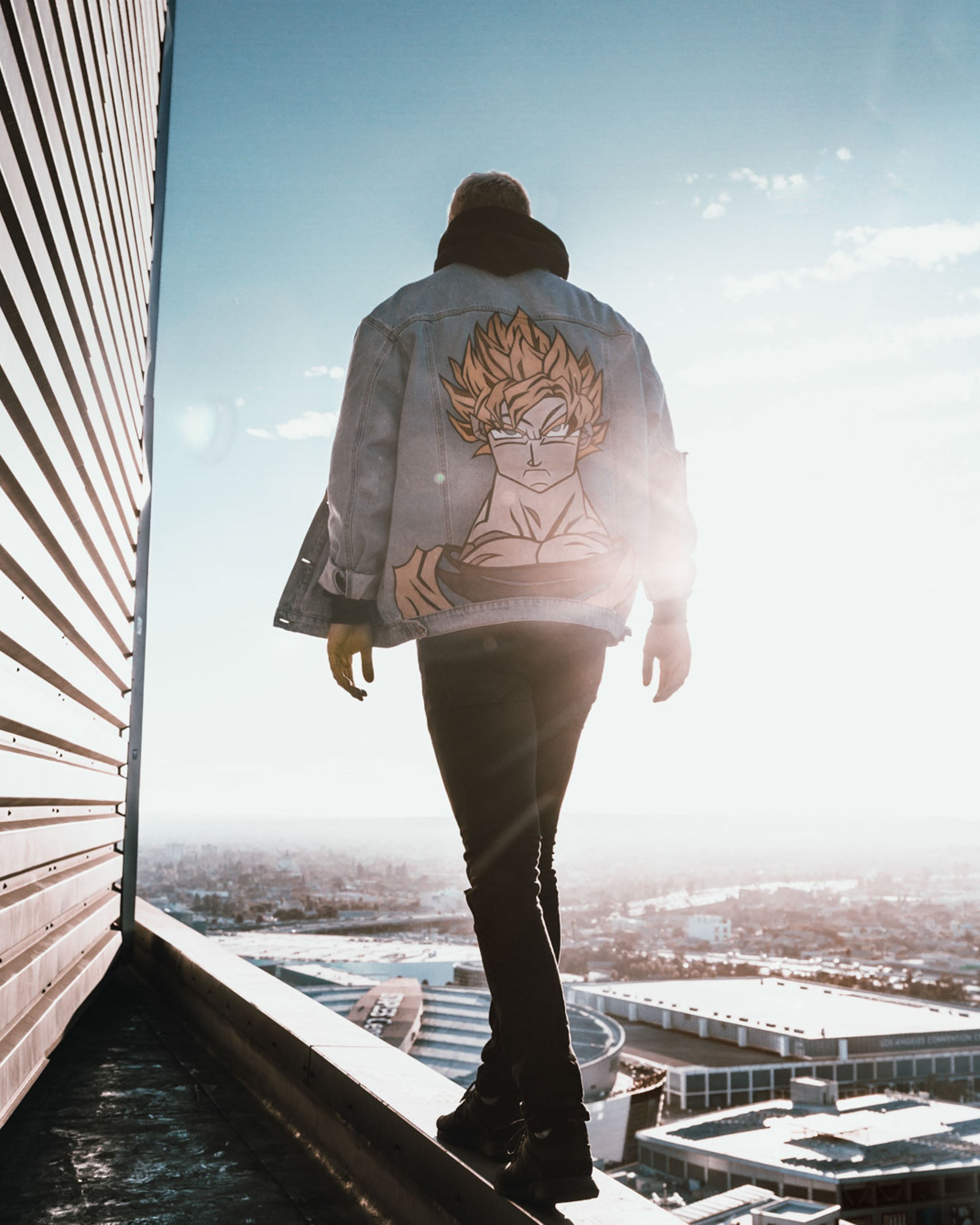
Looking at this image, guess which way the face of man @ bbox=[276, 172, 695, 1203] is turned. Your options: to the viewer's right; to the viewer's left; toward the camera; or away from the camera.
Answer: away from the camera

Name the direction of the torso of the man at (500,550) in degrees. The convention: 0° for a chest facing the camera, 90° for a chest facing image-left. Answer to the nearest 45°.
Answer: approximately 180°

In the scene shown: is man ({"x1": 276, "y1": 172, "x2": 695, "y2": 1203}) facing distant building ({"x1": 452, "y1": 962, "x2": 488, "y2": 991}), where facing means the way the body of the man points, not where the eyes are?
yes

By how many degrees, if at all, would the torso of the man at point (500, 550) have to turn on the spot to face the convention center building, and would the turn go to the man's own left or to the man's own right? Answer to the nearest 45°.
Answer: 0° — they already face it

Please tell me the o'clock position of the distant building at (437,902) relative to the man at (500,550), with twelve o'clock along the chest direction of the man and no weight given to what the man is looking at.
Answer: The distant building is roughly at 12 o'clock from the man.

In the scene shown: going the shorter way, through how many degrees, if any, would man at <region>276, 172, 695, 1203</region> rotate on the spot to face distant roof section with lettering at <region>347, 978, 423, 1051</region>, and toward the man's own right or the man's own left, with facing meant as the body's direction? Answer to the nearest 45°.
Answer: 0° — they already face it
